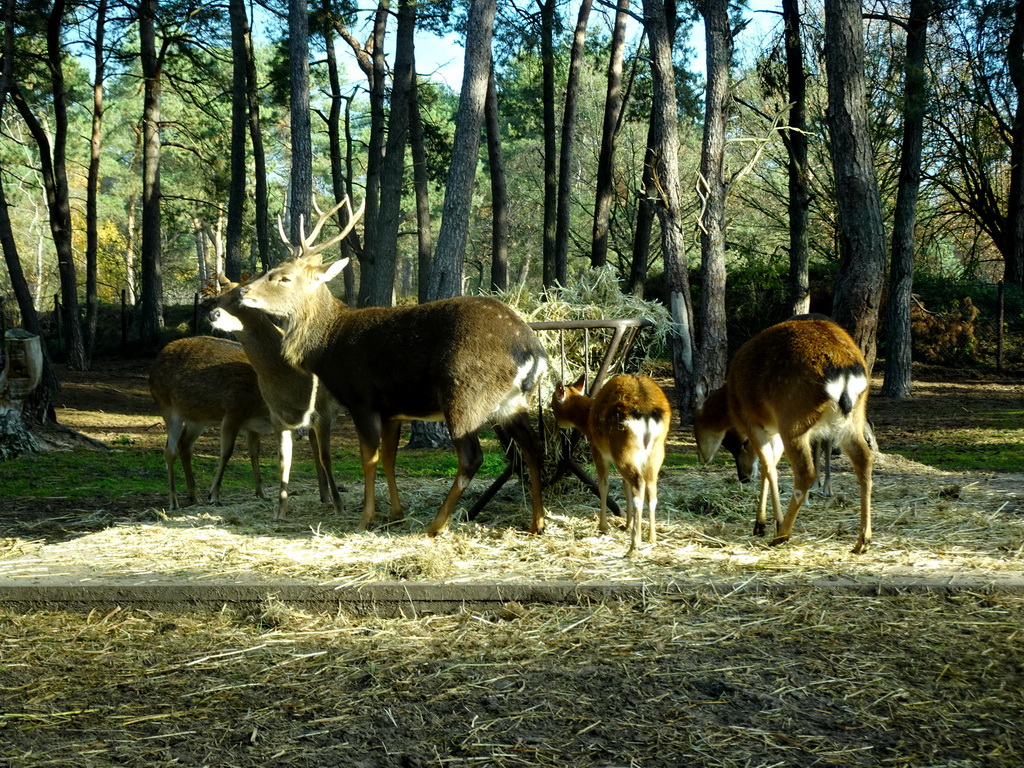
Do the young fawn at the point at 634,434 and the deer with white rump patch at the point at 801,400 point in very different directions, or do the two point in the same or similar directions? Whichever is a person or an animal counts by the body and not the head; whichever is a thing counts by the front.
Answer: same or similar directions

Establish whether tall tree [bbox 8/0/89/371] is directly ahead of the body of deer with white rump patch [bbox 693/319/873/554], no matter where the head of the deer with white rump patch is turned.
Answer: yes

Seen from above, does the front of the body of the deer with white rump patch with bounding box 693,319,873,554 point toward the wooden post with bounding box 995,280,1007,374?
no

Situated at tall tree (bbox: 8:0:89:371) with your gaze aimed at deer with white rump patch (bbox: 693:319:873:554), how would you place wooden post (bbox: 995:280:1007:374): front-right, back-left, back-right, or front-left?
front-left

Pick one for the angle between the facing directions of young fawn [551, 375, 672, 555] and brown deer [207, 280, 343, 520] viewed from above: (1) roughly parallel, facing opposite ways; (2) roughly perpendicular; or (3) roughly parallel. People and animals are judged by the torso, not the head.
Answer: roughly perpendicular

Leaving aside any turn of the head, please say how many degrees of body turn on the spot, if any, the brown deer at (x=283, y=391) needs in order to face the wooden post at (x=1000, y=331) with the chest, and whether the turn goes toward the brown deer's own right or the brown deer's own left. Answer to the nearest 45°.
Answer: approximately 180°

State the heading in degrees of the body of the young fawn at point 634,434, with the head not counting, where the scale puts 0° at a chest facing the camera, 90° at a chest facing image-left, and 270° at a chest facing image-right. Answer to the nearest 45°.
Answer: approximately 135°

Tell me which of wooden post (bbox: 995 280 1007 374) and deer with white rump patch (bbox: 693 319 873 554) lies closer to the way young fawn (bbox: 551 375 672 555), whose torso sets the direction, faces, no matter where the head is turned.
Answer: the wooden post

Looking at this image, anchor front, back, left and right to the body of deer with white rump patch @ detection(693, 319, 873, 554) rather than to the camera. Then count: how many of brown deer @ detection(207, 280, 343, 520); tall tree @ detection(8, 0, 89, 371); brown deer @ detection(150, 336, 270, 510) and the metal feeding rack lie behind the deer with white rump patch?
0

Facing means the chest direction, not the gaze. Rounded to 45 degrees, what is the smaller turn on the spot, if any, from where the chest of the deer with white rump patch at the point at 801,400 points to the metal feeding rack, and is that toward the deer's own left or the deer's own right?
0° — it already faces it

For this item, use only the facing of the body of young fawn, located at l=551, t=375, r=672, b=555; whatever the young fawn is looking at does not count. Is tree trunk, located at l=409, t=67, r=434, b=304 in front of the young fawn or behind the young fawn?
in front

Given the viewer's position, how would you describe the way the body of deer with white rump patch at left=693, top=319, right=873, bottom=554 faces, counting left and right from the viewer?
facing away from the viewer and to the left of the viewer

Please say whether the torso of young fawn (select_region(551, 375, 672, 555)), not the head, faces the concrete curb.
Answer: no

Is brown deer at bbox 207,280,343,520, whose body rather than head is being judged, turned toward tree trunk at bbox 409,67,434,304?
no

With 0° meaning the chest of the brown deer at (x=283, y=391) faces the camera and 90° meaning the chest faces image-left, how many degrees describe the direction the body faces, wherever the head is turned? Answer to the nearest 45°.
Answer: approximately 45°

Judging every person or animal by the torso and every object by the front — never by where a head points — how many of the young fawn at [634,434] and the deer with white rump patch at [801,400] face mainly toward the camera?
0
